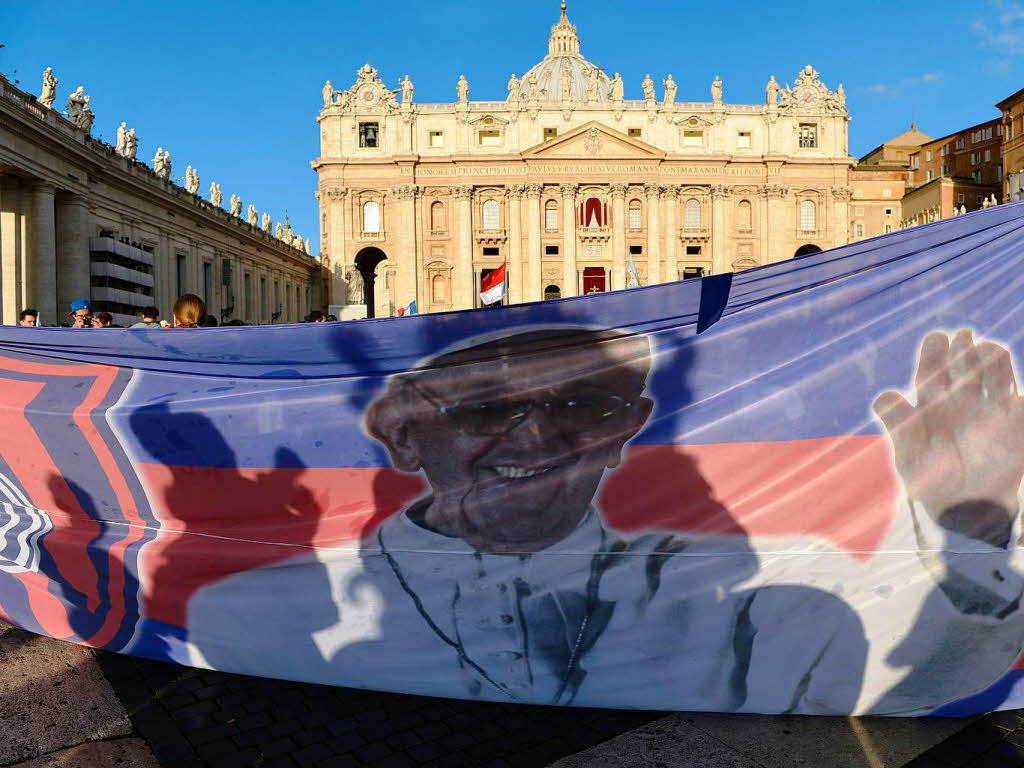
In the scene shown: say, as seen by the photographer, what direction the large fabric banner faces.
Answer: facing the viewer

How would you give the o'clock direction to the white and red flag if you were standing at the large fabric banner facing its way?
The white and red flag is roughly at 6 o'clock from the large fabric banner.

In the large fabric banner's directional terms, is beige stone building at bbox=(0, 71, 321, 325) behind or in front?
behind
